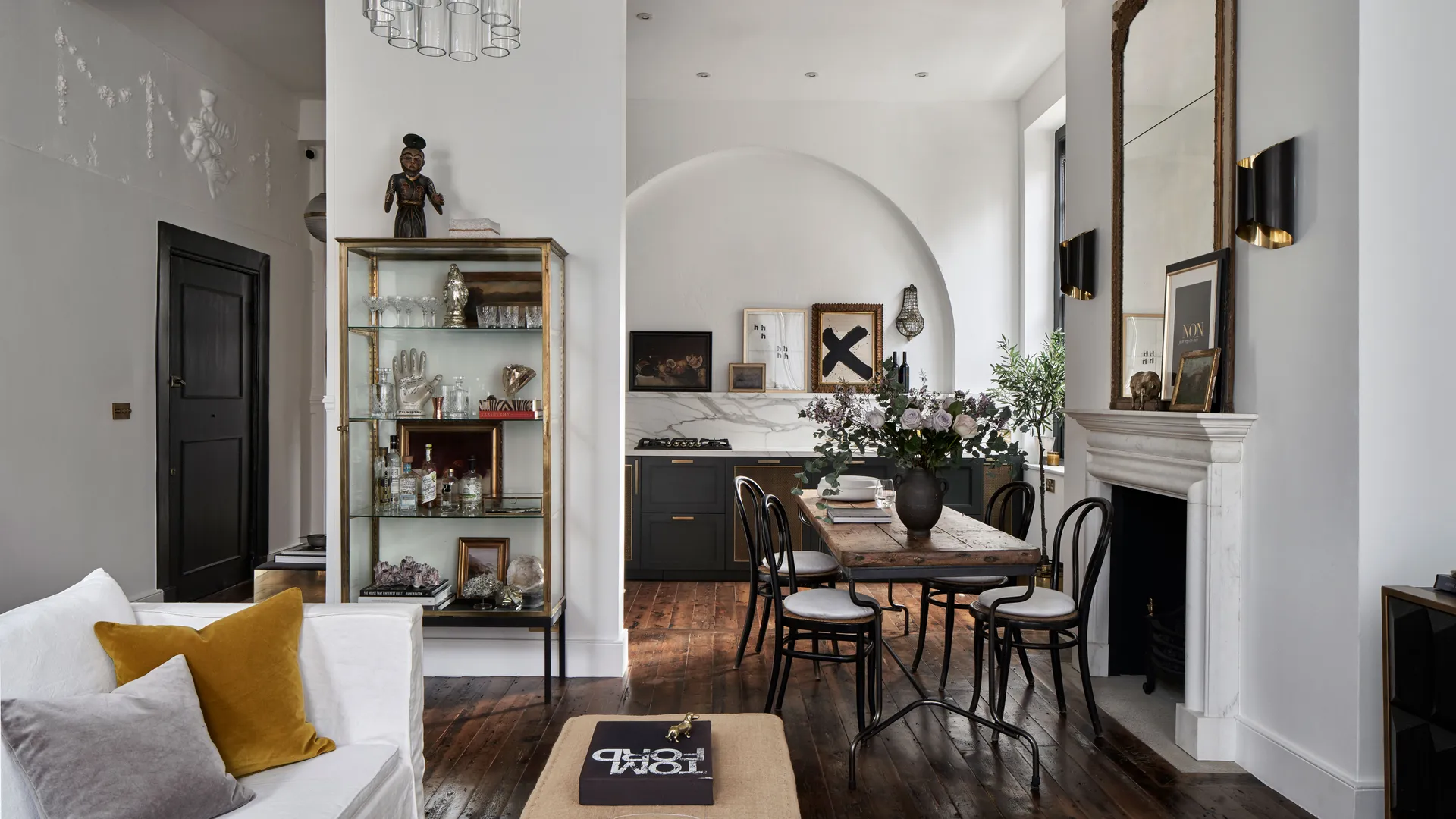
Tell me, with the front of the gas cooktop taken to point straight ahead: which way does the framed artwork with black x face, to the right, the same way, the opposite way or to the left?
the same way

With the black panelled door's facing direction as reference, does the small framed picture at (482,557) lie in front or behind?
in front

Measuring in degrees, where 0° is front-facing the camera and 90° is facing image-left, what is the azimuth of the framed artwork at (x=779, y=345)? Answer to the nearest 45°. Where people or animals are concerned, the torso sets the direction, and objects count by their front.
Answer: approximately 0°

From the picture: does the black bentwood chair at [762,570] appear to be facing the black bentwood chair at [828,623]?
no

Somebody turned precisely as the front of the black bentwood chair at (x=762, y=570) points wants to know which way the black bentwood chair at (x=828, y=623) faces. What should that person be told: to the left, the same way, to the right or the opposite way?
the same way

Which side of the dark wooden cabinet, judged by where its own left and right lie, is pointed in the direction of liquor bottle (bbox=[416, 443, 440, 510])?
front

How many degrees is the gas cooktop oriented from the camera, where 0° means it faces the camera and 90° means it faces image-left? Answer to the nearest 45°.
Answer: approximately 0°

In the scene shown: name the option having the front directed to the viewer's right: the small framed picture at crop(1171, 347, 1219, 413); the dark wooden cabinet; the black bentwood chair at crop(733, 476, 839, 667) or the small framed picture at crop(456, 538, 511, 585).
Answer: the black bentwood chair

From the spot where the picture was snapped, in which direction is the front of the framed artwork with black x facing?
facing the viewer

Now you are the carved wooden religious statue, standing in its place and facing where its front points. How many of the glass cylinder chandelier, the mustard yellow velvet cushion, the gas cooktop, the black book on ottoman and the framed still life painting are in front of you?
3

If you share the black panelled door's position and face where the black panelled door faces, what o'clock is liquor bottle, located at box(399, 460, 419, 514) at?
The liquor bottle is roughly at 1 o'clock from the black panelled door.

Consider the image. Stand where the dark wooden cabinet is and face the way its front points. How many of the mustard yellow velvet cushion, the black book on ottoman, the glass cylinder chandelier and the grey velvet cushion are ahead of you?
4

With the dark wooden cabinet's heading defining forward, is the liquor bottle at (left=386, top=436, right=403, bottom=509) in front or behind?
in front

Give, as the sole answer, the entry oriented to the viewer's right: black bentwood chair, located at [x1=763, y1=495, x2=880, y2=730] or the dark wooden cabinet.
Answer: the black bentwood chair

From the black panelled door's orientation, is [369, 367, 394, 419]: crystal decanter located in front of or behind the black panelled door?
in front

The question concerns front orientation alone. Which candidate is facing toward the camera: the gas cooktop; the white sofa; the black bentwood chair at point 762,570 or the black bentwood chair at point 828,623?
the gas cooktop

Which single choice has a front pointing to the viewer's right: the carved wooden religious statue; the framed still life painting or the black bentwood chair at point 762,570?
the black bentwood chair

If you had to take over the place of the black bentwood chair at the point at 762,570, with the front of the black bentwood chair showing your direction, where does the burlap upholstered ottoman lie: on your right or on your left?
on your right

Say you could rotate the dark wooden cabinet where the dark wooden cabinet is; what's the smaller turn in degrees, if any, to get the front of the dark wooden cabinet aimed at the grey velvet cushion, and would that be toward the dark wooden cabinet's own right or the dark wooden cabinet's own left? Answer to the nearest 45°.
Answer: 0° — it already faces it

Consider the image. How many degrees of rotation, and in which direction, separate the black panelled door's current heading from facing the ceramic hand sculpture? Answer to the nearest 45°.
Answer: approximately 45° to its right
